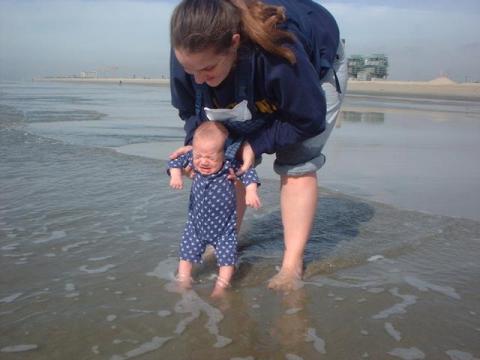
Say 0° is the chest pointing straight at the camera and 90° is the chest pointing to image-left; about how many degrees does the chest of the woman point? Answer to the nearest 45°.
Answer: approximately 45°

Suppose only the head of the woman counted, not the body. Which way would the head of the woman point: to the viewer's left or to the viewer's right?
to the viewer's left
